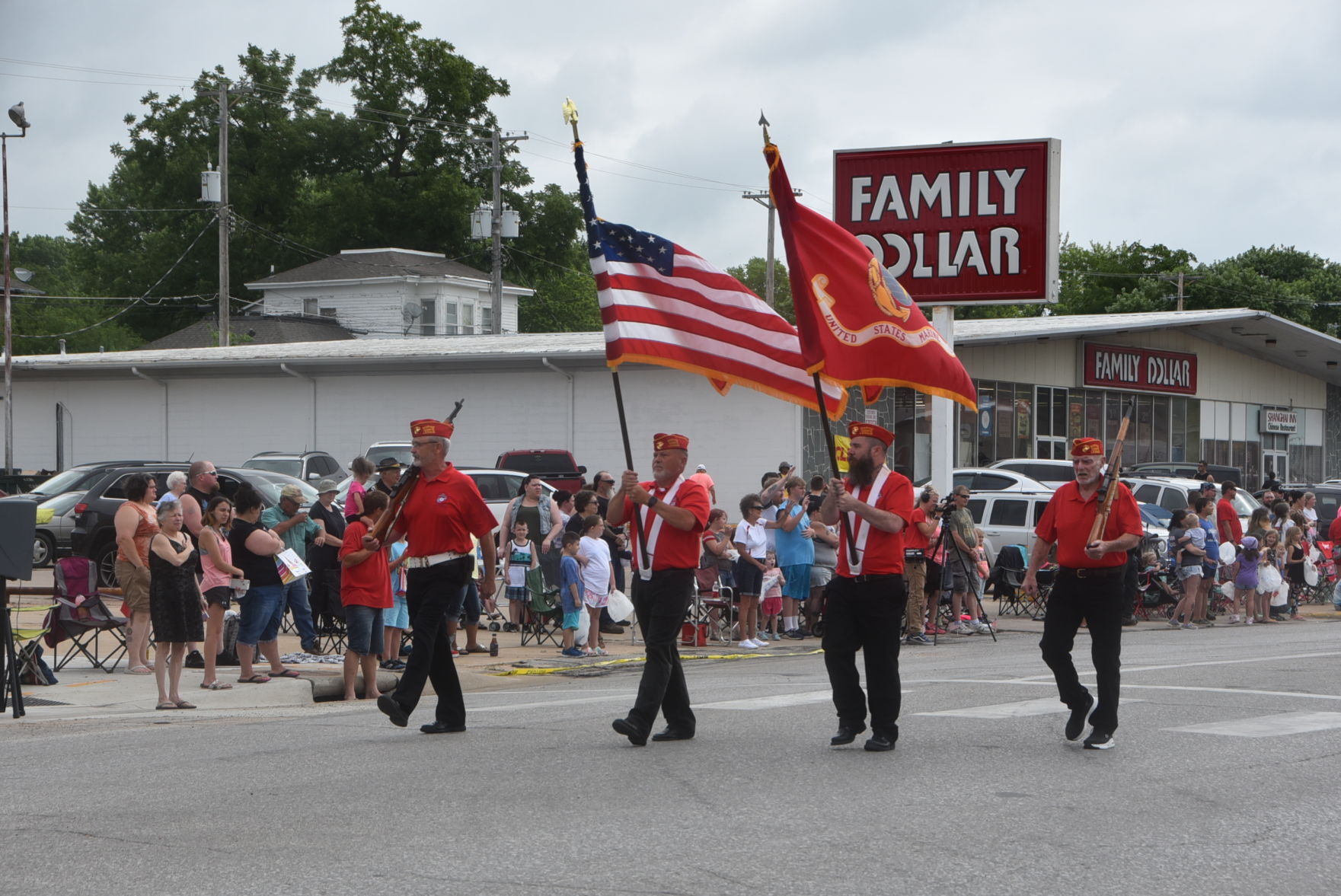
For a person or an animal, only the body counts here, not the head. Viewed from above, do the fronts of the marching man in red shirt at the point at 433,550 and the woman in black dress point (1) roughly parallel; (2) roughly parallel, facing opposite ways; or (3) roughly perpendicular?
roughly perpendicular

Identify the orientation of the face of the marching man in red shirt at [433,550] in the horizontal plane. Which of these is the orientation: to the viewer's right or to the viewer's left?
to the viewer's left

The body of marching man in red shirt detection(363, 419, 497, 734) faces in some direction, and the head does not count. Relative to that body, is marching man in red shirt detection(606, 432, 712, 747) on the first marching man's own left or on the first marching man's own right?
on the first marching man's own left

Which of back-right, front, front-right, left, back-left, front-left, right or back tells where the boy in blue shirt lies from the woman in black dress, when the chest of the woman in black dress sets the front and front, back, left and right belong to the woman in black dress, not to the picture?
left

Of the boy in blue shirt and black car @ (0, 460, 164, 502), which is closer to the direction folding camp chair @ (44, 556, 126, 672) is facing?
the boy in blue shirt

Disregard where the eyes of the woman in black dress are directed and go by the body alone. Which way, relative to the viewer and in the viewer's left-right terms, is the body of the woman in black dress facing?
facing the viewer and to the right of the viewer

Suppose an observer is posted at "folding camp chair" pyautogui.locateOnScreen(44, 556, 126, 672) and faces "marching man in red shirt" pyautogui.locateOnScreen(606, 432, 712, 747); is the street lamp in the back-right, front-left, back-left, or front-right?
back-left

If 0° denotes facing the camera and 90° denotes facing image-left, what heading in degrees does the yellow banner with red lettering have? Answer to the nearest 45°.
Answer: approximately 0°

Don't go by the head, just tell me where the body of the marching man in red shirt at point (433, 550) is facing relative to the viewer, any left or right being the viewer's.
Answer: facing the viewer and to the left of the viewer

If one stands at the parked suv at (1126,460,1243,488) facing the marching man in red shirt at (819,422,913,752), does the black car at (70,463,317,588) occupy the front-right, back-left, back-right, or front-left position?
front-right

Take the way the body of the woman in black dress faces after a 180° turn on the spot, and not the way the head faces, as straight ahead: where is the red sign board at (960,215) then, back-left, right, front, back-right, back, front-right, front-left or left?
right

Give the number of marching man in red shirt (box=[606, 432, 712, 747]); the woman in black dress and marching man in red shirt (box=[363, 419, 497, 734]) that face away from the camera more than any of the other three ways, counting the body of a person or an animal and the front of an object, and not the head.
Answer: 0
